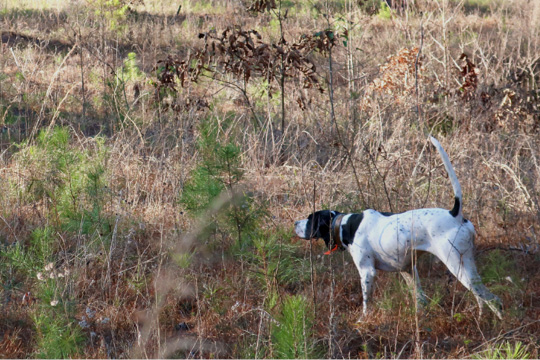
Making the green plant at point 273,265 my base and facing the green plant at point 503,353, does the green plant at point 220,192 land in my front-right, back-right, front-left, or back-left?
back-left

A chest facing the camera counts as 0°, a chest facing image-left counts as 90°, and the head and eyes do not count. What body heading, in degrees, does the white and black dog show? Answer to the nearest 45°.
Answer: approximately 90°

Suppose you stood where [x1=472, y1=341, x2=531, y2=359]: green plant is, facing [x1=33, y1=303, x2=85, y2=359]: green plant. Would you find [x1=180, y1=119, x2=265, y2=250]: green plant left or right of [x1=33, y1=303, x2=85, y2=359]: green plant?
right

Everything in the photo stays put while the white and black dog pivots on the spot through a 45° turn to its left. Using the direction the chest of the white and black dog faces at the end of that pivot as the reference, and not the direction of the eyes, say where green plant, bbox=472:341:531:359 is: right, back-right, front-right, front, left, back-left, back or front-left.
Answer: left

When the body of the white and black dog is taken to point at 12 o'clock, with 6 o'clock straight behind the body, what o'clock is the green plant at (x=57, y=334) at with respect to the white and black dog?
The green plant is roughly at 11 o'clock from the white and black dog.

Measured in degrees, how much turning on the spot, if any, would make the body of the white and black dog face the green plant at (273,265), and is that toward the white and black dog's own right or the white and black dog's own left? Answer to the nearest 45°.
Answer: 0° — it already faces it

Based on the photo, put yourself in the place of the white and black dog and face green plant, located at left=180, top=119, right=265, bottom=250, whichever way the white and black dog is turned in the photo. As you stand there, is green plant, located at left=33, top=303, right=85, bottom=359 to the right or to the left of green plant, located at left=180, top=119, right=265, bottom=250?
left

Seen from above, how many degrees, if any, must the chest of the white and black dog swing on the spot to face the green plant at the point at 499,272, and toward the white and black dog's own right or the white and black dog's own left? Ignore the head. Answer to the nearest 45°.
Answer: approximately 135° to the white and black dog's own right
